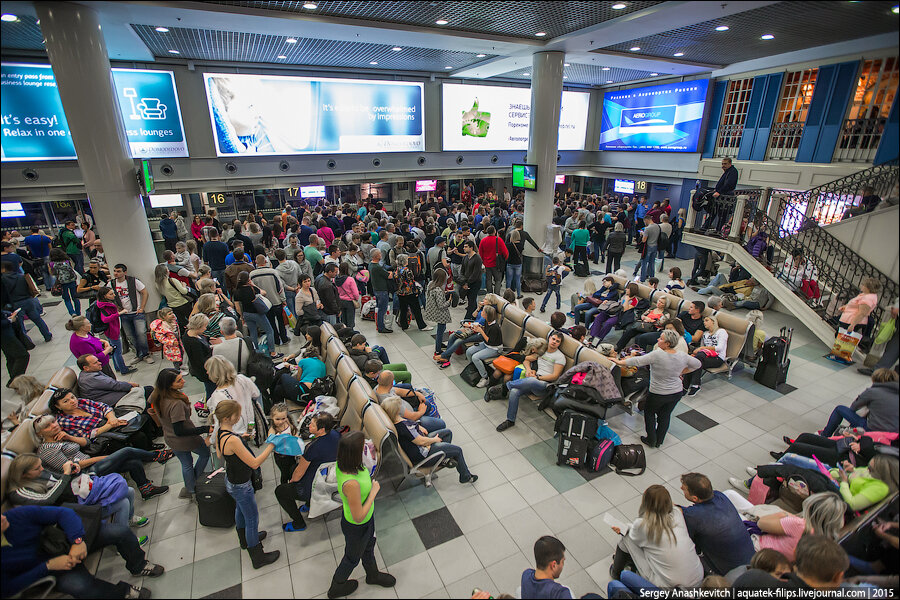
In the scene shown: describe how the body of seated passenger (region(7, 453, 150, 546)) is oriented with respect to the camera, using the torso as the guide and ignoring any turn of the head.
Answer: to the viewer's right

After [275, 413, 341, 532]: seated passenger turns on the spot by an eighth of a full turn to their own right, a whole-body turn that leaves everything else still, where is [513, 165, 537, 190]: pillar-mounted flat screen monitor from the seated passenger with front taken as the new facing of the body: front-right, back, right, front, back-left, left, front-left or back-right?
right

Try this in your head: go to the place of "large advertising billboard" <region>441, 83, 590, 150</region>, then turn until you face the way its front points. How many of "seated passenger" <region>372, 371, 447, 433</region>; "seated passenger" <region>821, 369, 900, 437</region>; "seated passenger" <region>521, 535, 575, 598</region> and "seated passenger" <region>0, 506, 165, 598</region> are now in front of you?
4

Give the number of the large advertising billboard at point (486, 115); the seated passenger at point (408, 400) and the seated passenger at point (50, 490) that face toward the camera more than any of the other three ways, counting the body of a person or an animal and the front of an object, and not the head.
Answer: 1

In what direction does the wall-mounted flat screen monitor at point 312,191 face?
toward the camera

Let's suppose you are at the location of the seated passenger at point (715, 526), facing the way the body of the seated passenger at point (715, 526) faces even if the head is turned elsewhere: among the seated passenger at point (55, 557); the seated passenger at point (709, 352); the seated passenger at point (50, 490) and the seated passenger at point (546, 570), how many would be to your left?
3

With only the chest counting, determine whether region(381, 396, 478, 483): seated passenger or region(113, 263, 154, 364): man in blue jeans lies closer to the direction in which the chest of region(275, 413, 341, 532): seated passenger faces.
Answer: the man in blue jeans

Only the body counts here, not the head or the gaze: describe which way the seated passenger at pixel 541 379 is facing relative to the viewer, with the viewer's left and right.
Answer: facing the viewer and to the left of the viewer

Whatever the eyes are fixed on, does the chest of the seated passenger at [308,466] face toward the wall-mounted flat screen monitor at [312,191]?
no

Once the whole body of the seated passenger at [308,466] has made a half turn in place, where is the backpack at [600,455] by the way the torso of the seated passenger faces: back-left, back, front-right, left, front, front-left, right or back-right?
front

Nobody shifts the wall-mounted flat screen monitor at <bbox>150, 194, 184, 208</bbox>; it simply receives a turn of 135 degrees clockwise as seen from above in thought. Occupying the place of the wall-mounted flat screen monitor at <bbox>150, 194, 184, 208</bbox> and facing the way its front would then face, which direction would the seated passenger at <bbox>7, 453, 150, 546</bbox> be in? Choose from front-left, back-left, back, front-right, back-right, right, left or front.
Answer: back-left

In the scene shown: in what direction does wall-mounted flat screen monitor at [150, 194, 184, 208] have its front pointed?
toward the camera

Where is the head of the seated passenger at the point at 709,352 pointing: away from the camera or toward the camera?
toward the camera

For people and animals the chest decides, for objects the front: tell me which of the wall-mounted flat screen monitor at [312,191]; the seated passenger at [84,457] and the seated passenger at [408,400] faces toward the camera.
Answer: the wall-mounted flat screen monitor

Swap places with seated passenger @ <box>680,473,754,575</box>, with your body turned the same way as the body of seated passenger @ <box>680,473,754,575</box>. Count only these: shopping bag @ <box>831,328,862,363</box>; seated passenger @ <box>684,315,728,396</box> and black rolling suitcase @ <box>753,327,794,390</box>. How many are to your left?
0

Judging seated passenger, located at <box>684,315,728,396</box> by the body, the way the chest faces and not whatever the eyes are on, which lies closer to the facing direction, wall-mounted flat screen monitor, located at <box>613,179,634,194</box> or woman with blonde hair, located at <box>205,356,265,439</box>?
the woman with blonde hair

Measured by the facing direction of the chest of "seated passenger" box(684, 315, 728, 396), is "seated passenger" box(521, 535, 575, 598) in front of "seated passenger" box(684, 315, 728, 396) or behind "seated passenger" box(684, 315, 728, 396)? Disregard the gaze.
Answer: in front
